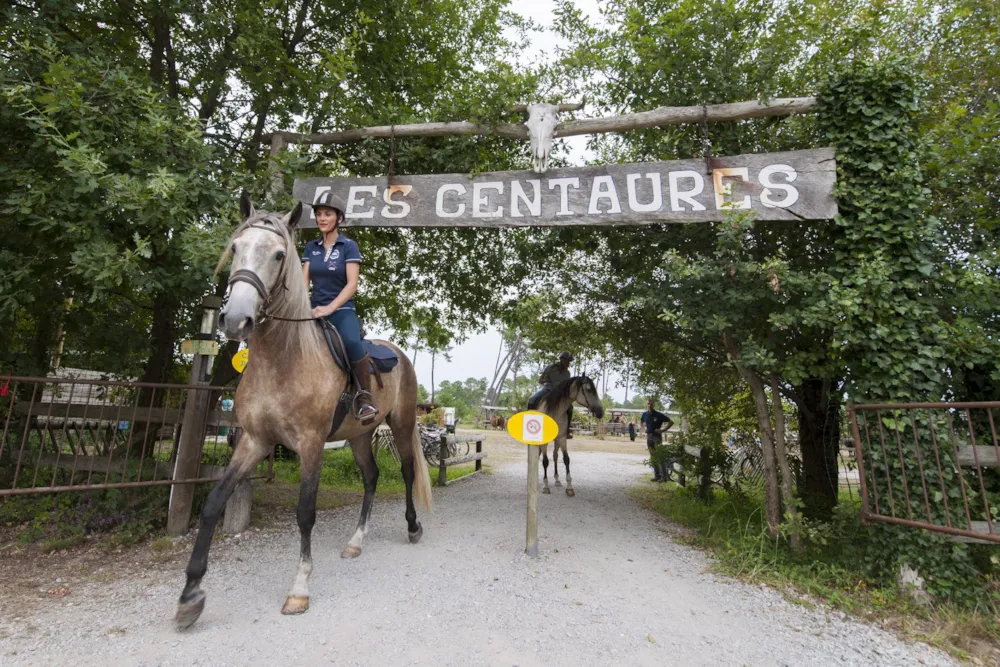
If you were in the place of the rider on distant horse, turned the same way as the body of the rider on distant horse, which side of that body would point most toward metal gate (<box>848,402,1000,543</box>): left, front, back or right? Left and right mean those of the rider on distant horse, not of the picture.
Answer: front

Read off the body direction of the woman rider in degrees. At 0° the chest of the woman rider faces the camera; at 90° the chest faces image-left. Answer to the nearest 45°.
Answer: approximately 45°

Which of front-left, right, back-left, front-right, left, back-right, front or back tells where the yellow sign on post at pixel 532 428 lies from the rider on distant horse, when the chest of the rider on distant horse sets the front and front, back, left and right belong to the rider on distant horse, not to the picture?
front-right

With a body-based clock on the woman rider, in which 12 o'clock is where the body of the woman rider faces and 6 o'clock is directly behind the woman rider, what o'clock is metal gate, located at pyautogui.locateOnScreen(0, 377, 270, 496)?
The metal gate is roughly at 3 o'clock from the woman rider.

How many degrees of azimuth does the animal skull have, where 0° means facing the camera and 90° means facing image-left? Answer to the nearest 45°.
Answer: approximately 0°

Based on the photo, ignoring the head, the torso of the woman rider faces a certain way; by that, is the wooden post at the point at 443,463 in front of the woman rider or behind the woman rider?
behind

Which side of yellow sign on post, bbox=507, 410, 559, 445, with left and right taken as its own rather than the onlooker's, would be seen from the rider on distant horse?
back

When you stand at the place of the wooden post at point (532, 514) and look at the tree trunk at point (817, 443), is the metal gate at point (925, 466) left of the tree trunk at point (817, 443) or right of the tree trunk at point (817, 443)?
right

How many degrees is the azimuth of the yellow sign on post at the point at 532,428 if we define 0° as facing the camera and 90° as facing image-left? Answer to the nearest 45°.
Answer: approximately 0°

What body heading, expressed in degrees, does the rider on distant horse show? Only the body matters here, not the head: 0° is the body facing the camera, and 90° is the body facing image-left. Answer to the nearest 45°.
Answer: approximately 315°

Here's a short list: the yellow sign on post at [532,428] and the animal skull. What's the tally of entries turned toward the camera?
2
